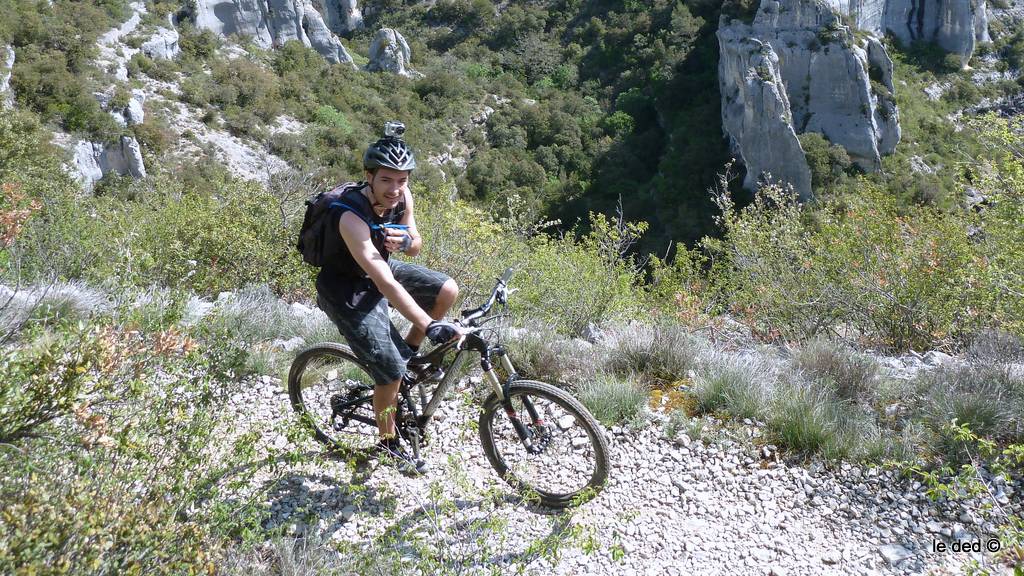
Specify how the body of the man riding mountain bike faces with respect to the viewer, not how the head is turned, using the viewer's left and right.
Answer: facing the viewer and to the right of the viewer

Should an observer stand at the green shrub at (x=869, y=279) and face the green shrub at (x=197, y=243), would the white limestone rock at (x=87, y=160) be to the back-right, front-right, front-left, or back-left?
front-right

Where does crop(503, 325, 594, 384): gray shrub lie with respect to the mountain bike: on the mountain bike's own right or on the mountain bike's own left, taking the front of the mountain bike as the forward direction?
on the mountain bike's own left

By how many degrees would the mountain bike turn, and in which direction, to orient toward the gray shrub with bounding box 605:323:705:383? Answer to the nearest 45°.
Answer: approximately 90° to its left

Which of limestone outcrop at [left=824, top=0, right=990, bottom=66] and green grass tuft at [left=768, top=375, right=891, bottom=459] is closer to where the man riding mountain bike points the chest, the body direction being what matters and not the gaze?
the green grass tuft

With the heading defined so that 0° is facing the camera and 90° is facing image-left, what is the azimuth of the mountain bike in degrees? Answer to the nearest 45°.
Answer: approximately 315°

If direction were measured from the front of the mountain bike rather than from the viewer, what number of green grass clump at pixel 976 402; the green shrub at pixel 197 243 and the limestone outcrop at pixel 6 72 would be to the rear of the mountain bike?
2

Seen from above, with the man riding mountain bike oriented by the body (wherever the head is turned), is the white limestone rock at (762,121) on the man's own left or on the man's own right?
on the man's own left

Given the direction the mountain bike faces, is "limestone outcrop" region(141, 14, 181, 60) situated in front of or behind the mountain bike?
behind
